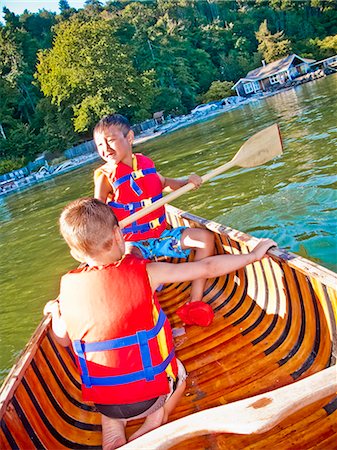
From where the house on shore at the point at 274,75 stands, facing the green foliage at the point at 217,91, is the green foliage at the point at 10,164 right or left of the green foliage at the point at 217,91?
left

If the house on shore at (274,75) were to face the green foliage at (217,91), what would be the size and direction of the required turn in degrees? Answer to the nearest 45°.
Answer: approximately 90° to its right

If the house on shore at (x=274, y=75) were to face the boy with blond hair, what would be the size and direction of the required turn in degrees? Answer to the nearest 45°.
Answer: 0° — it already faces them

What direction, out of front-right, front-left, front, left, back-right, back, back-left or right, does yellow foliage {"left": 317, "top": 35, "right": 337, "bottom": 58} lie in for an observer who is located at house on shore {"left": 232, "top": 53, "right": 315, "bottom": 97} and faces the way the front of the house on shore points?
back-left

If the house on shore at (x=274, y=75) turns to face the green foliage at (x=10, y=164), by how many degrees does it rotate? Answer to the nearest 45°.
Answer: approximately 45° to its right

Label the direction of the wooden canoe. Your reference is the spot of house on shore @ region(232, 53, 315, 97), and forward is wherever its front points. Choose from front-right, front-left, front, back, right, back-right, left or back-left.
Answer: front

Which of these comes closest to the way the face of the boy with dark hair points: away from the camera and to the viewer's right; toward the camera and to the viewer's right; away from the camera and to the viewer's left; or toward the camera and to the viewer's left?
toward the camera and to the viewer's left

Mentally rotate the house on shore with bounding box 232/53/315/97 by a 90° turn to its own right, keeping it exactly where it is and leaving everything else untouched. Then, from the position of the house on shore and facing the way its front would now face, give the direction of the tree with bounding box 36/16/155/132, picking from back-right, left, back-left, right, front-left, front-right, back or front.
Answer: front-left

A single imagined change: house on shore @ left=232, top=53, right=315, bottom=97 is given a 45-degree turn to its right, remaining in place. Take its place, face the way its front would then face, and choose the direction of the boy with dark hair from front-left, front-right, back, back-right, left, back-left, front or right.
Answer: front-left

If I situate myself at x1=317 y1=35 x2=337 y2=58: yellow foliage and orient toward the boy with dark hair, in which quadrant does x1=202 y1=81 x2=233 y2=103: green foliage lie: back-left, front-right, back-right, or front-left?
front-right

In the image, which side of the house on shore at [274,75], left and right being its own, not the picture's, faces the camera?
front
